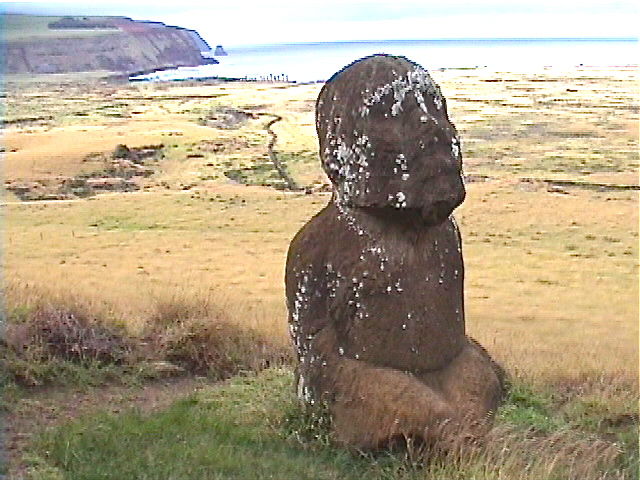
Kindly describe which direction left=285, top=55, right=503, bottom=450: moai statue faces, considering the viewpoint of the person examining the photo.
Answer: facing the viewer and to the right of the viewer
